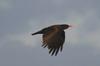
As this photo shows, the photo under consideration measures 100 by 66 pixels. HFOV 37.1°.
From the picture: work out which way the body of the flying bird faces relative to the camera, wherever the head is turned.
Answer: to the viewer's right
